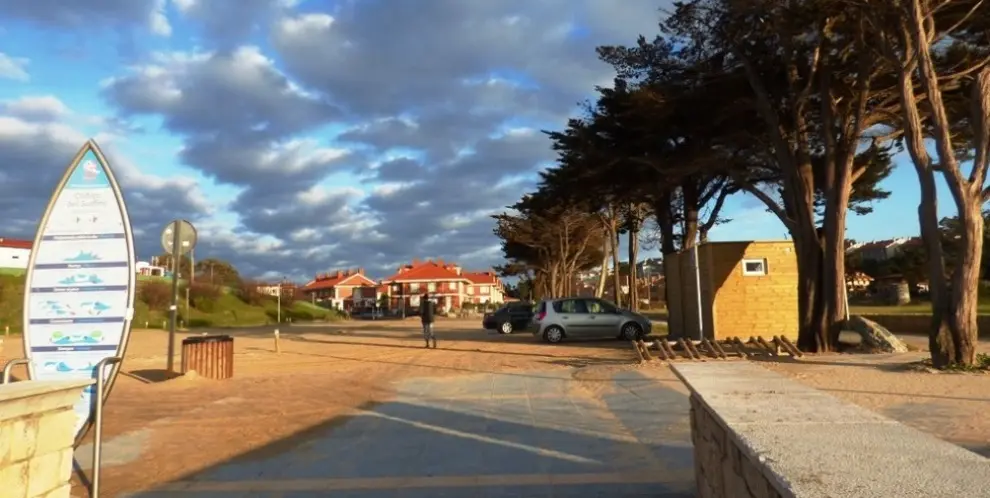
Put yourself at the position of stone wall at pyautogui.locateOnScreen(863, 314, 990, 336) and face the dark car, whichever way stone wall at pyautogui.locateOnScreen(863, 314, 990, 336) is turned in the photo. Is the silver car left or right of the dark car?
left

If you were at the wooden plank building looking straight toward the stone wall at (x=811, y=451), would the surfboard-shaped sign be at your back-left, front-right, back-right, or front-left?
front-right

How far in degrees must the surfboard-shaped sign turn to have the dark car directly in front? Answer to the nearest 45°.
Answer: approximately 135° to its left

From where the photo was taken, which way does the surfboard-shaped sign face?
toward the camera

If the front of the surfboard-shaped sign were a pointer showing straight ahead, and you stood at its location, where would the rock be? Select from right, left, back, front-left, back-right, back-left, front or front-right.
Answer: left

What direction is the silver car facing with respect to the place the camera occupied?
facing to the right of the viewer

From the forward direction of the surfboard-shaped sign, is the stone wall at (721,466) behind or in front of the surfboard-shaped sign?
in front

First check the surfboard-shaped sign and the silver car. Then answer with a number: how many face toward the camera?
1

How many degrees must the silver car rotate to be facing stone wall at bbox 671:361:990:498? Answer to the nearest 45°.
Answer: approximately 90° to its right

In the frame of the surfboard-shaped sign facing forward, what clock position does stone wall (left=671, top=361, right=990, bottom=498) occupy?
The stone wall is roughly at 11 o'clock from the surfboard-shaped sign.

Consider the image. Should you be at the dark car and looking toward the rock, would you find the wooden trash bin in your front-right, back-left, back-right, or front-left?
front-right

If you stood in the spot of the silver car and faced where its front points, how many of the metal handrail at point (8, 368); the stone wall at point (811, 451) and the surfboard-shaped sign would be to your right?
3
